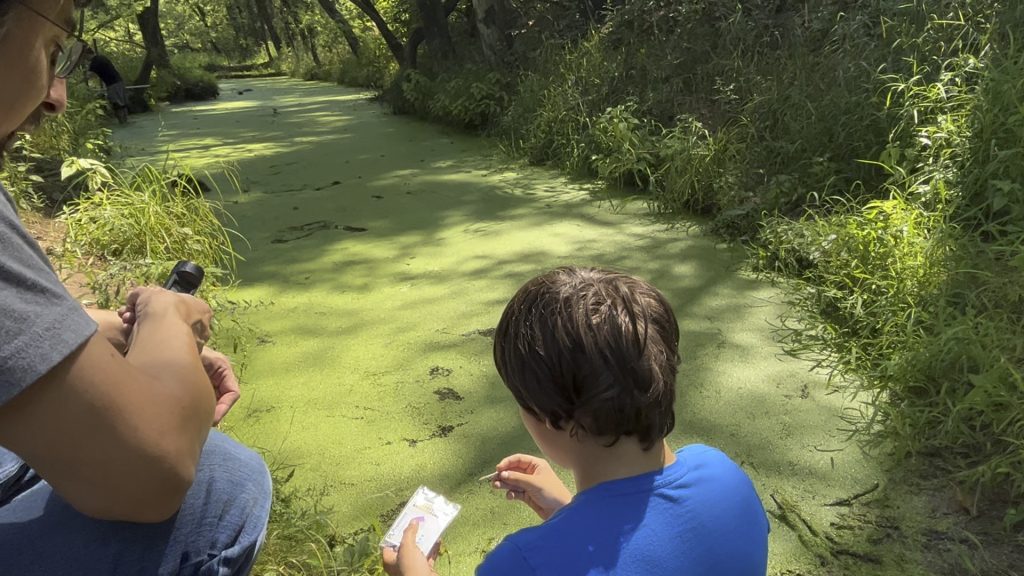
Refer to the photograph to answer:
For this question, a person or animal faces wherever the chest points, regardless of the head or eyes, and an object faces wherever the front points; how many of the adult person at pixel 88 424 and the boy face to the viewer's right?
1

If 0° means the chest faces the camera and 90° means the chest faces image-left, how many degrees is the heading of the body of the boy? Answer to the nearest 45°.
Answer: approximately 135°

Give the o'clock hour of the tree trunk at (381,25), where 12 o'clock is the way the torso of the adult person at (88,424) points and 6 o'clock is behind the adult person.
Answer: The tree trunk is roughly at 10 o'clock from the adult person.

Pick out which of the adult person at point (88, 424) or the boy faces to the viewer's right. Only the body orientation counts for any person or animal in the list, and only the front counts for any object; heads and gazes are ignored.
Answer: the adult person

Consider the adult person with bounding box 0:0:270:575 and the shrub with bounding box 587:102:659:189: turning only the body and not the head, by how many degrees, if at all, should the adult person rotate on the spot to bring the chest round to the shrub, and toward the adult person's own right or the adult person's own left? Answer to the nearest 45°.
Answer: approximately 45° to the adult person's own left

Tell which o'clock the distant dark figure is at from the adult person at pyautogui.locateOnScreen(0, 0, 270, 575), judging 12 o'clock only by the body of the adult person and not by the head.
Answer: The distant dark figure is roughly at 9 o'clock from the adult person.

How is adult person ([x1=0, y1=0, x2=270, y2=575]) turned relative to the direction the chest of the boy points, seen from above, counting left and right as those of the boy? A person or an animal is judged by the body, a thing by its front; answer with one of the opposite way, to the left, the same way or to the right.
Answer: to the right

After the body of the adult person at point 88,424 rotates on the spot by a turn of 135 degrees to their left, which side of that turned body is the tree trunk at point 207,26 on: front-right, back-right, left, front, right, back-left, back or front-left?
front-right

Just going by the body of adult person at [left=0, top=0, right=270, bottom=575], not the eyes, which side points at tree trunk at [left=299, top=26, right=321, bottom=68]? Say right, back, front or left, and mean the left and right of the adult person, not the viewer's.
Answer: left

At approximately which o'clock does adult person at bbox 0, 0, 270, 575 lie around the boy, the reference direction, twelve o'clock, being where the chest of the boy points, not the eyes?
The adult person is roughly at 10 o'clock from the boy.

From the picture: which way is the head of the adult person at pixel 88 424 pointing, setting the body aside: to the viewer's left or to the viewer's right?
to the viewer's right

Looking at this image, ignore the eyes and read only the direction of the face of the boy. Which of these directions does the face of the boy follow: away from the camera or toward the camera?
away from the camera

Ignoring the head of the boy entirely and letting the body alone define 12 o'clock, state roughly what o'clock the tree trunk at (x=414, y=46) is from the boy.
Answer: The tree trunk is roughly at 1 o'clock from the boy.

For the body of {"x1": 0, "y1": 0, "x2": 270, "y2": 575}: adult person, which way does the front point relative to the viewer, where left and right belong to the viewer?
facing to the right of the viewer
